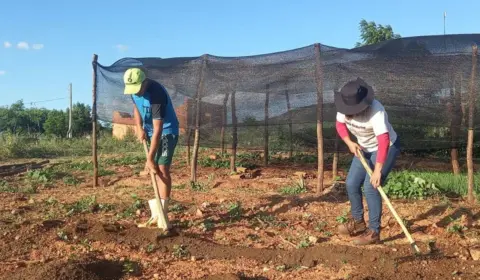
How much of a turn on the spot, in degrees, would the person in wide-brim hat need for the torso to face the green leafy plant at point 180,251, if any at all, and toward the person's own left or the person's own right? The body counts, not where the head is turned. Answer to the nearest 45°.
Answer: approximately 45° to the person's own right

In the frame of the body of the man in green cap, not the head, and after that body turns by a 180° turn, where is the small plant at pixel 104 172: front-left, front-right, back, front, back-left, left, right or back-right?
front-left

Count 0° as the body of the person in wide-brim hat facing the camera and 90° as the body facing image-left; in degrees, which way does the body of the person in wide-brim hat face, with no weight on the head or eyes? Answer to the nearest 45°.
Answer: approximately 45°
